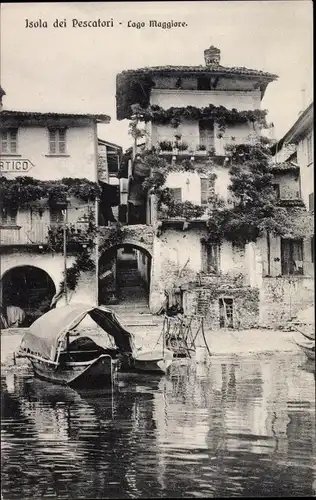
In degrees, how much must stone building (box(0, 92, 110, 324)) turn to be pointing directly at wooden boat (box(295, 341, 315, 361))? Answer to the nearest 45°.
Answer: approximately 90° to its left

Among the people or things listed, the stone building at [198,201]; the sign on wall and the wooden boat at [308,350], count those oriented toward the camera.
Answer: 2

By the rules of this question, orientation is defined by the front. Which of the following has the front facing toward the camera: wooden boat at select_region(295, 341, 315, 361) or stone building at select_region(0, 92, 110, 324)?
the stone building

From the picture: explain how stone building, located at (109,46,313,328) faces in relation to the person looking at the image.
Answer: facing the viewer

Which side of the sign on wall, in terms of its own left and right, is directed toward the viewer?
front

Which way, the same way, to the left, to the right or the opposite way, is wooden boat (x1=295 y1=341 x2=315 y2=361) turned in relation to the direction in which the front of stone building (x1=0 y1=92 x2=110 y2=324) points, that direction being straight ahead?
to the right

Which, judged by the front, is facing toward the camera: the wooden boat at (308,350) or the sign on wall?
the sign on wall

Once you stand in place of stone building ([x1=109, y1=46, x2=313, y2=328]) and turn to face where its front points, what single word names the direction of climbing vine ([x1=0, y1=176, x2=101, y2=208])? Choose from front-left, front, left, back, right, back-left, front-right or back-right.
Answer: right

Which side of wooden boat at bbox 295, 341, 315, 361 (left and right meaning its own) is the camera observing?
left

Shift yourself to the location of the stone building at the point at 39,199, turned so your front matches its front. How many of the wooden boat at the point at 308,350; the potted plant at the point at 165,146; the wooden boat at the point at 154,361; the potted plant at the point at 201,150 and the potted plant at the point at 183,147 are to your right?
0

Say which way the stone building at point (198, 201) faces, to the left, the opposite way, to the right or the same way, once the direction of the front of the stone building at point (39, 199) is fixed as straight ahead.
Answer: the same way

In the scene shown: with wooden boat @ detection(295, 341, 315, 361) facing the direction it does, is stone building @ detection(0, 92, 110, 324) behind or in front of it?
in front
